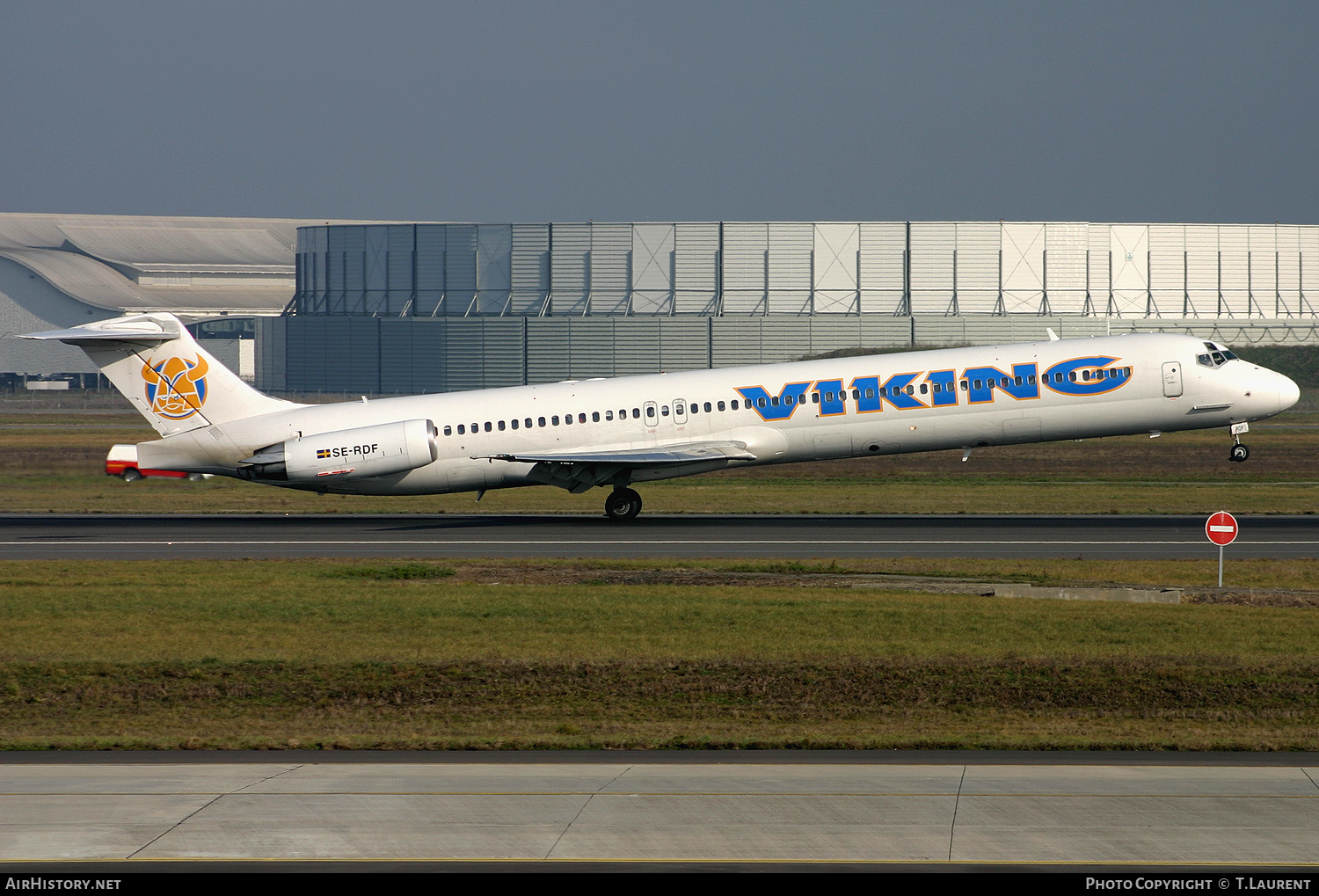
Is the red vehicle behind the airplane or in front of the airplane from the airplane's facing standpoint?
behind

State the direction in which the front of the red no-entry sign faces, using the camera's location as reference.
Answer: facing the viewer

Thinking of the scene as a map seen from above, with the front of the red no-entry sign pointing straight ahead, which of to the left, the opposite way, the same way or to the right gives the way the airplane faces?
to the left

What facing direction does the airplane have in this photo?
to the viewer's right

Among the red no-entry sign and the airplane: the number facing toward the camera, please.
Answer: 1
